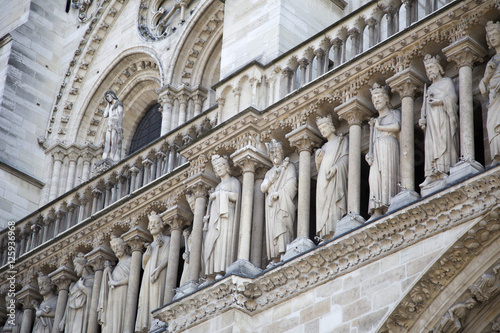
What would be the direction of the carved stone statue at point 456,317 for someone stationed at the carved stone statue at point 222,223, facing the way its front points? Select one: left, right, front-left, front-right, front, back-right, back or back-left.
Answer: left

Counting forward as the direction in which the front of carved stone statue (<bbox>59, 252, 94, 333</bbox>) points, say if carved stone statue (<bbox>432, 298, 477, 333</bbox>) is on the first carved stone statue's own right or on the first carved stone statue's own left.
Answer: on the first carved stone statue's own left

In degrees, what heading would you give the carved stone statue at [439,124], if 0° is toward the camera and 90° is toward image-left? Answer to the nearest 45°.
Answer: approximately 45°

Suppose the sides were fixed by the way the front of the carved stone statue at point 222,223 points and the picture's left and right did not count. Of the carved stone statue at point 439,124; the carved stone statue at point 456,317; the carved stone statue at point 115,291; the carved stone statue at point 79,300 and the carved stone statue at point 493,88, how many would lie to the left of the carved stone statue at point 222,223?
3

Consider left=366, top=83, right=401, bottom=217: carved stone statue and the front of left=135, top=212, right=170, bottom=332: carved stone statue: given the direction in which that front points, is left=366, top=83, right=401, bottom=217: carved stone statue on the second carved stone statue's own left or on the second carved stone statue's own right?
on the second carved stone statue's own left

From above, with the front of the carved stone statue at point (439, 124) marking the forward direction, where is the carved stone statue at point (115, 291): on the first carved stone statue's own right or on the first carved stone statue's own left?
on the first carved stone statue's own right

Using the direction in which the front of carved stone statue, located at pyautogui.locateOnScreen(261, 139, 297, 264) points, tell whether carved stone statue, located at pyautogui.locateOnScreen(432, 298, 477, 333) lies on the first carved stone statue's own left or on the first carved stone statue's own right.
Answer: on the first carved stone statue's own left
